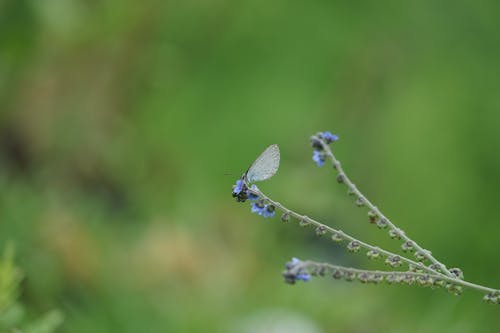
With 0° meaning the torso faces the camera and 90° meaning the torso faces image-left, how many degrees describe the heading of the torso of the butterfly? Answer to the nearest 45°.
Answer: approximately 90°
